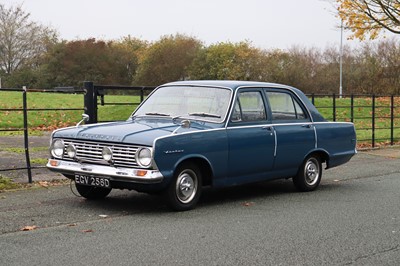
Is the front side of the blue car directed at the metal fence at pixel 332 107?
no

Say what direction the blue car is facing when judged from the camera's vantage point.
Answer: facing the viewer and to the left of the viewer
